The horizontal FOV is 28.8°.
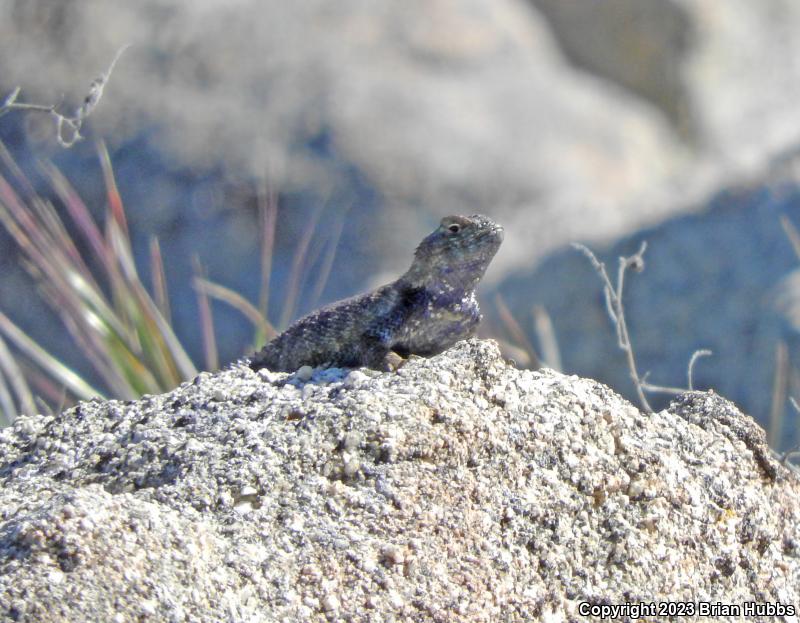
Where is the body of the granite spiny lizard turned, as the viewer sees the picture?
to the viewer's right

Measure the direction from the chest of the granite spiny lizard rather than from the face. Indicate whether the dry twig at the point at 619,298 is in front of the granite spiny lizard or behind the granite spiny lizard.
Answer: in front
